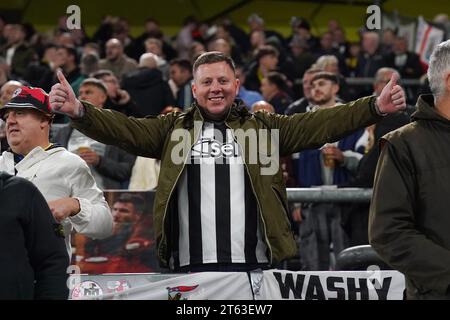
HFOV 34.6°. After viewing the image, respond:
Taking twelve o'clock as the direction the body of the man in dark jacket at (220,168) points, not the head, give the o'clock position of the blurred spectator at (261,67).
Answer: The blurred spectator is roughly at 6 o'clock from the man in dark jacket.

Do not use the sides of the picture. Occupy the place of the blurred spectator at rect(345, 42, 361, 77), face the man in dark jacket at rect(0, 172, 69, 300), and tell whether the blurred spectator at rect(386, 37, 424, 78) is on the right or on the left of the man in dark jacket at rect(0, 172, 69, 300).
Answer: left

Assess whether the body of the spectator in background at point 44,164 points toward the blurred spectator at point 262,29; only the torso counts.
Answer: no

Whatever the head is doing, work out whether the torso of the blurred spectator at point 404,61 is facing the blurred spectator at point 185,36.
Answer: no

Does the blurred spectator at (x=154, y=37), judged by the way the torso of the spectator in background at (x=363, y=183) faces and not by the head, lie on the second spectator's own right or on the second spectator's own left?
on the second spectator's own right

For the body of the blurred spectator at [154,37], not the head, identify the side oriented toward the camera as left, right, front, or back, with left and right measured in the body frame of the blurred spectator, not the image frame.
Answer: front

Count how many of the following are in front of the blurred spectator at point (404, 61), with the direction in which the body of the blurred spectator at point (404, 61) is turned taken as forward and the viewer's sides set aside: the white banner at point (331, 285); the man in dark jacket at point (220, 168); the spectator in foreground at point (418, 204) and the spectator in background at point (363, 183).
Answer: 4

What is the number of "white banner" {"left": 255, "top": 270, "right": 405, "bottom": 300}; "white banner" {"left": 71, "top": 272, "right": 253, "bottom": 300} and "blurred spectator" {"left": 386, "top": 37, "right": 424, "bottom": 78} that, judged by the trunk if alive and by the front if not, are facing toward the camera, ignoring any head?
3

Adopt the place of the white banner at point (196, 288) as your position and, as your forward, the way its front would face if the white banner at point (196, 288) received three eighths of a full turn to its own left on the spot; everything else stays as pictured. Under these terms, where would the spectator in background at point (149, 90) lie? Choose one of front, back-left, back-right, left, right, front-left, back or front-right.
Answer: front-left

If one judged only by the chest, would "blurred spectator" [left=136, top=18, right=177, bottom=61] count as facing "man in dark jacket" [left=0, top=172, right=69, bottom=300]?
yes

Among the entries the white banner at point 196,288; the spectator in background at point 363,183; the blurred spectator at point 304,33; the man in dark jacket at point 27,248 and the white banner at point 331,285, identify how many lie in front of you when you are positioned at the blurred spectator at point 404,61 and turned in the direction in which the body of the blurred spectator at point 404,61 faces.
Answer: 4

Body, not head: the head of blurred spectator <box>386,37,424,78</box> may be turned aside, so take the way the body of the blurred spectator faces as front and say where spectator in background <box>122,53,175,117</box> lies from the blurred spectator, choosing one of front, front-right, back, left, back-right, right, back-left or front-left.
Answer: front-right

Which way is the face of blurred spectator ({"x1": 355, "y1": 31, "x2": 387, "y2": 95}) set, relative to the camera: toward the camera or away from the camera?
toward the camera

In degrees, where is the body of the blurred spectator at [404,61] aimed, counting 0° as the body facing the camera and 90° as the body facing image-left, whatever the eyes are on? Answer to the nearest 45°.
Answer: approximately 0°

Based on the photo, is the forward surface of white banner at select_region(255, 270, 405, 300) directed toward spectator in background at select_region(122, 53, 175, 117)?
no

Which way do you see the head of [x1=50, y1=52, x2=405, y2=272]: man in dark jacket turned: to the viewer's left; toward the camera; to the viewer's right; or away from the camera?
toward the camera
